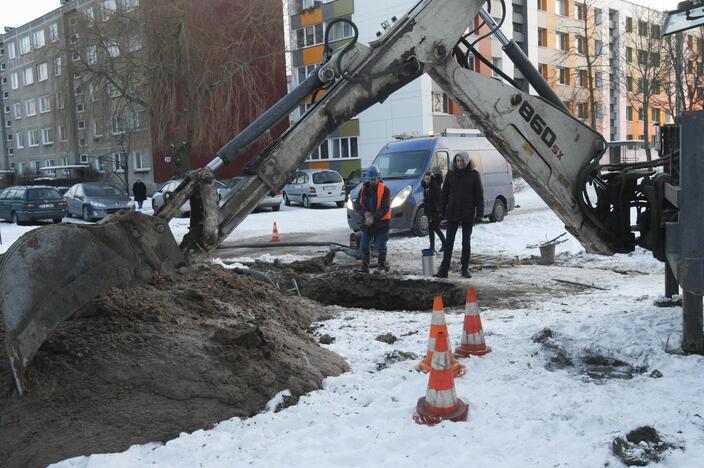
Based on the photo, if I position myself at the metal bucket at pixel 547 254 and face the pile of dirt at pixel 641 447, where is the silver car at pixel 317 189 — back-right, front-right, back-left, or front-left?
back-right

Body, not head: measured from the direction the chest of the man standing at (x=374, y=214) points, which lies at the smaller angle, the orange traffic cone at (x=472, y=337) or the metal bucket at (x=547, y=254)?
the orange traffic cone

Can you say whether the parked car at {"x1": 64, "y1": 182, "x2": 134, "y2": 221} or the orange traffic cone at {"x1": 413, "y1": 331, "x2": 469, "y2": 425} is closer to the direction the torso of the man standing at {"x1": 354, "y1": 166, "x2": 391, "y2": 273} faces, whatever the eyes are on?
the orange traffic cone

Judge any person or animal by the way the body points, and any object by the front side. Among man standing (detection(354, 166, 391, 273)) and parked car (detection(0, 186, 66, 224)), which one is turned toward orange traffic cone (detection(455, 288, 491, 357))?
the man standing
